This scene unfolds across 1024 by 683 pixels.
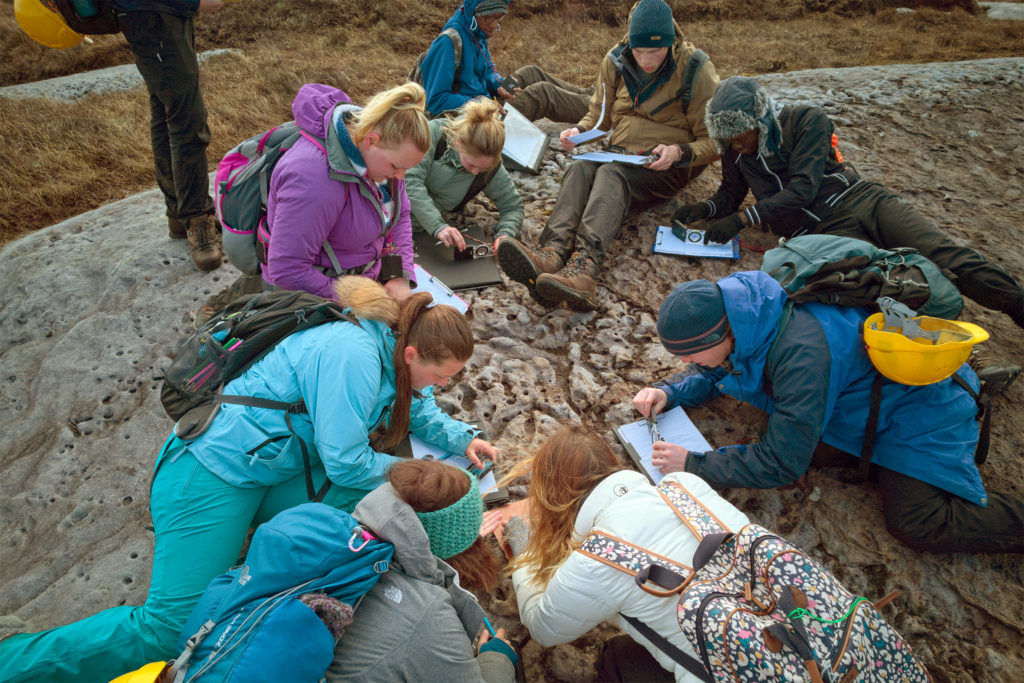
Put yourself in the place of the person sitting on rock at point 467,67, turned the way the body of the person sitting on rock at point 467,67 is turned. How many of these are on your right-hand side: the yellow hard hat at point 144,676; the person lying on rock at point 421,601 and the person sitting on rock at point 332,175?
3

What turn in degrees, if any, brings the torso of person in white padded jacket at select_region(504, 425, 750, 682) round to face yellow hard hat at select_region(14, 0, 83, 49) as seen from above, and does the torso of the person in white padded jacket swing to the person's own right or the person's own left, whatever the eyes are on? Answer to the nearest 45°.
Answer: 0° — they already face it

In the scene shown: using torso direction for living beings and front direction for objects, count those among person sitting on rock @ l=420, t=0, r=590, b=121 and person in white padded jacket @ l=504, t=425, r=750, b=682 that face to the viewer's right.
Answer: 1

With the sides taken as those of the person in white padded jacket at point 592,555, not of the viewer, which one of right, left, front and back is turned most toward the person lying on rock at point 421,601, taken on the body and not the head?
left

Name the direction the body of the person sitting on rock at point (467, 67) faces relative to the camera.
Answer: to the viewer's right

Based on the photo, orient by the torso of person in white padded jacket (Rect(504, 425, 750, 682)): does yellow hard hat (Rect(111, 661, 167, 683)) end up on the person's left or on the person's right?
on the person's left

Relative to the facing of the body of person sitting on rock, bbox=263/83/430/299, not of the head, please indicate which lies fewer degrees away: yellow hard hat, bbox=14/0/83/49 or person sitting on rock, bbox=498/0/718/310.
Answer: the person sitting on rock

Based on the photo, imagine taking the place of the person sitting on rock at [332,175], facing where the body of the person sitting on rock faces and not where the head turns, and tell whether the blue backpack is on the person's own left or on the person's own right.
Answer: on the person's own right

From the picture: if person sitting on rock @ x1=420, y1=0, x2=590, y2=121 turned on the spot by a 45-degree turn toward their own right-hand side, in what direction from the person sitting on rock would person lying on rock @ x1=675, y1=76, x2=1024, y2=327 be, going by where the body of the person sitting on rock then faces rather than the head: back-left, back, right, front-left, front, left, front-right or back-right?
front

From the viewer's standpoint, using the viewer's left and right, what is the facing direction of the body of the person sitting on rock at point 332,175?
facing the viewer and to the right of the viewer

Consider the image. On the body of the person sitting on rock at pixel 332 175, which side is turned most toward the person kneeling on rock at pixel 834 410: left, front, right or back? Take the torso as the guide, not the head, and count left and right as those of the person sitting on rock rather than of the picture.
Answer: front

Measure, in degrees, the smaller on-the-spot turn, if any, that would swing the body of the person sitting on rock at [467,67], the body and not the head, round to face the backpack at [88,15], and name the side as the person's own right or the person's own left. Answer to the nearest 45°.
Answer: approximately 135° to the person's own right

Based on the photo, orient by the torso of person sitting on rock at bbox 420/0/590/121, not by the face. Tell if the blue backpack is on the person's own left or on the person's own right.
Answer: on the person's own right

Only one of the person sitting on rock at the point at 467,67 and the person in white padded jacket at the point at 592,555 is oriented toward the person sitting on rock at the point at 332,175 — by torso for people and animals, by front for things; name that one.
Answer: the person in white padded jacket at the point at 592,555

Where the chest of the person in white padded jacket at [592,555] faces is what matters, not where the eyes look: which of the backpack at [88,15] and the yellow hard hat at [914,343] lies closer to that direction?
the backpack

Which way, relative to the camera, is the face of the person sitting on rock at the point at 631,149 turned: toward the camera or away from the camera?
toward the camera
